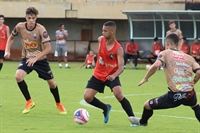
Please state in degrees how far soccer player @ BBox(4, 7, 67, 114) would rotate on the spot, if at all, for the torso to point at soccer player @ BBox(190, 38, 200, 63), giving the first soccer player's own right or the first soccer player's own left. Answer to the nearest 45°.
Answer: approximately 135° to the first soccer player's own left

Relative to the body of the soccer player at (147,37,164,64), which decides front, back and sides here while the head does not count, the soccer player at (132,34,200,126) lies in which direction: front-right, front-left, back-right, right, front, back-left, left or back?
front-left

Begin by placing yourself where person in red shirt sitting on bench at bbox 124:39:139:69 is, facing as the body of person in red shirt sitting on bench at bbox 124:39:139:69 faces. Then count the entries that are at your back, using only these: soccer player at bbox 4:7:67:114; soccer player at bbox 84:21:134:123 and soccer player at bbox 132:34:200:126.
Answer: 0

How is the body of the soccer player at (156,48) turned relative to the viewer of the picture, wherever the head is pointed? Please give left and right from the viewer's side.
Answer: facing the viewer and to the left of the viewer

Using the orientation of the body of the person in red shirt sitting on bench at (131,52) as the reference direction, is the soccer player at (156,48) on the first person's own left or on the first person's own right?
on the first person's own left

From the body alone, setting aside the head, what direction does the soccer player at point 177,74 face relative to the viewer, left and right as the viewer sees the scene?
facing away from the viewer and to the left of the viewer

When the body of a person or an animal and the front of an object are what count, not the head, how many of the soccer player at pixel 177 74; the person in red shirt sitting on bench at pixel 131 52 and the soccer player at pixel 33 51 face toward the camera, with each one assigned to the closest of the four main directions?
2

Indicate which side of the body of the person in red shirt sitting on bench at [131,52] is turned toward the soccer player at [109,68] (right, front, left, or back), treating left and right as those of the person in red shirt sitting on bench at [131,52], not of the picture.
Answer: front

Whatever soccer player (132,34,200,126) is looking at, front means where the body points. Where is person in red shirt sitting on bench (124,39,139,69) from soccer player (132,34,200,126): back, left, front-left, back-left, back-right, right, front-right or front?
front-right

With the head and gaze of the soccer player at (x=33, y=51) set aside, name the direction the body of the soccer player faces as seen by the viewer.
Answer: toward the camera
